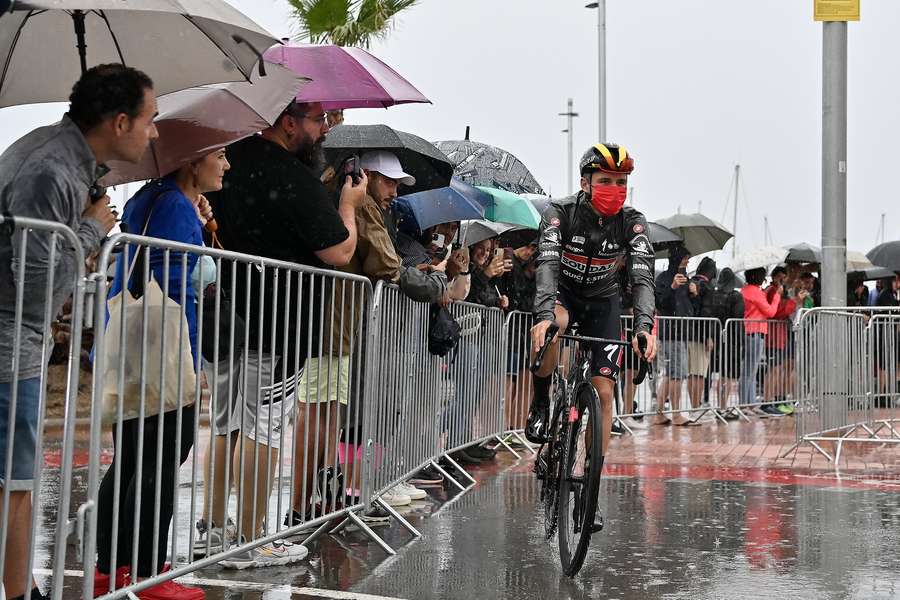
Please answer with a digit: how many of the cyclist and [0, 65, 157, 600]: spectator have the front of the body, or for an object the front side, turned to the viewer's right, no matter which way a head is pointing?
1

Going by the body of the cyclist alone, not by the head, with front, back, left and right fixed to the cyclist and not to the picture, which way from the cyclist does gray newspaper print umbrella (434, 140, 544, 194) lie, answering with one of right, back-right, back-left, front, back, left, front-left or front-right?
back

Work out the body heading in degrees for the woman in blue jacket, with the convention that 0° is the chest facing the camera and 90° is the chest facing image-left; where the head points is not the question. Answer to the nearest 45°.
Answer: approximately 270°

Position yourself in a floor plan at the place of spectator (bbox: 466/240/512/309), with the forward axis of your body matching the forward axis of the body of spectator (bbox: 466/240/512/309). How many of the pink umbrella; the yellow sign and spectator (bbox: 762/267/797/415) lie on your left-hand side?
2

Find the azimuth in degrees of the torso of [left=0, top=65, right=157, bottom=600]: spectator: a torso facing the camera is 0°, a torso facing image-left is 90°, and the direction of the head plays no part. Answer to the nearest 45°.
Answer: approximately 270°

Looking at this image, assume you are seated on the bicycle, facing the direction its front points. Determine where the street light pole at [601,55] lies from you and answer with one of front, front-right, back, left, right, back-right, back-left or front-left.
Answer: back

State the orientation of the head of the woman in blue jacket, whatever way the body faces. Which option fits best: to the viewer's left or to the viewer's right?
to the viewer's right

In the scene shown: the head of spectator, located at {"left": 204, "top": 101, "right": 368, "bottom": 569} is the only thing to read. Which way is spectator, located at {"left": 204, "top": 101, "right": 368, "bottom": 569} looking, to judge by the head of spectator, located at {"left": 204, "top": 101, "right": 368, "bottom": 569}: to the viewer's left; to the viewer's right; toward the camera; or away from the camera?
to the viewer's right
